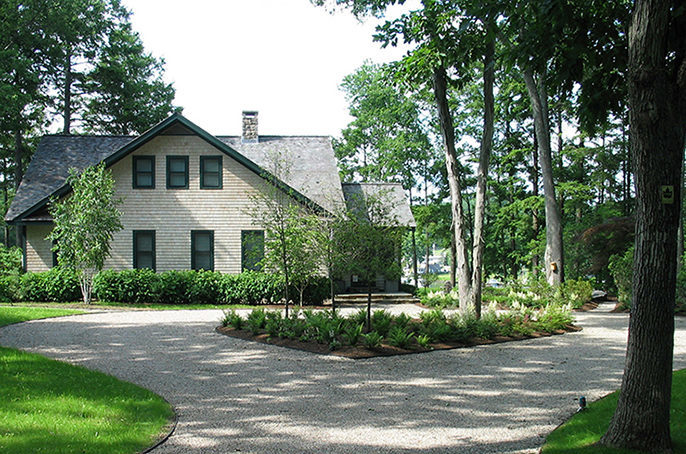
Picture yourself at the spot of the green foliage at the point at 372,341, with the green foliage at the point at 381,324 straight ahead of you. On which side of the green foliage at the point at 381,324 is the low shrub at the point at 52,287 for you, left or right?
left

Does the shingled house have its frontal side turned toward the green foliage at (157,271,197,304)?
yes

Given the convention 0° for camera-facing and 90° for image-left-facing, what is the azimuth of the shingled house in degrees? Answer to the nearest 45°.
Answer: approximately 0°

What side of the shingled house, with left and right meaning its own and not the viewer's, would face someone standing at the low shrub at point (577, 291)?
left

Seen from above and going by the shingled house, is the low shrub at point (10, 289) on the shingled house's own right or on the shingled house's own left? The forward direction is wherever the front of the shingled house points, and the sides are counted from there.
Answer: on the shingled house's own right

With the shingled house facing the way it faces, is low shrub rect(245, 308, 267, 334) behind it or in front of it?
in front

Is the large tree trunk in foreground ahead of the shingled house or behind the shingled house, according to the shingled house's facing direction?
ahead

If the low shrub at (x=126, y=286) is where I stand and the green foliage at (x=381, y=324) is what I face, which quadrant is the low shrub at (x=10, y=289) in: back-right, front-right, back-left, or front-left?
back-right

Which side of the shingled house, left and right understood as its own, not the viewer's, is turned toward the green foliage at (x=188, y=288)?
front
